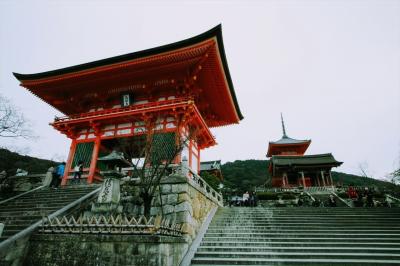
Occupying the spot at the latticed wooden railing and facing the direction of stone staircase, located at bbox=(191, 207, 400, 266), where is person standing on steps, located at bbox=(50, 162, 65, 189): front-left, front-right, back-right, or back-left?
back-left

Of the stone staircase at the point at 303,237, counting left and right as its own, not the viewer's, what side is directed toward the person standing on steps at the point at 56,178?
right

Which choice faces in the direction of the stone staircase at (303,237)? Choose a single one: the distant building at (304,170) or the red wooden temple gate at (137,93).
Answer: the distant building

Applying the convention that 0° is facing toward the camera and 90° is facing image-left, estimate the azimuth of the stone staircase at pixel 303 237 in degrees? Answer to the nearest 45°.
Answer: approximately 0°

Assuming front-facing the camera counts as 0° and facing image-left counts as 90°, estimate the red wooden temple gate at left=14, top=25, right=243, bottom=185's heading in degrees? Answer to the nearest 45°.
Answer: approximately 45°

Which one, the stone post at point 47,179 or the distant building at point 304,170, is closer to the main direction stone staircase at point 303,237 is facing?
the stone post

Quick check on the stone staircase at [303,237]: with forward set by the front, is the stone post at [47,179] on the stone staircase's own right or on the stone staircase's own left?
on the stone staircase's own right

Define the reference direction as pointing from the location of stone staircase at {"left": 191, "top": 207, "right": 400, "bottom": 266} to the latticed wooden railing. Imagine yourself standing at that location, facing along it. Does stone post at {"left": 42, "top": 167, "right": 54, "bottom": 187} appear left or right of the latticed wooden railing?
right

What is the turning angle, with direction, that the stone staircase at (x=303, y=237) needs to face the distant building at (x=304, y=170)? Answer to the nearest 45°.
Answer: approximately 180°

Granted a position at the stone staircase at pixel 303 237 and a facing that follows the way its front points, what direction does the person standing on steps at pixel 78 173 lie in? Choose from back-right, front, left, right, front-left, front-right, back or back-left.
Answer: right
